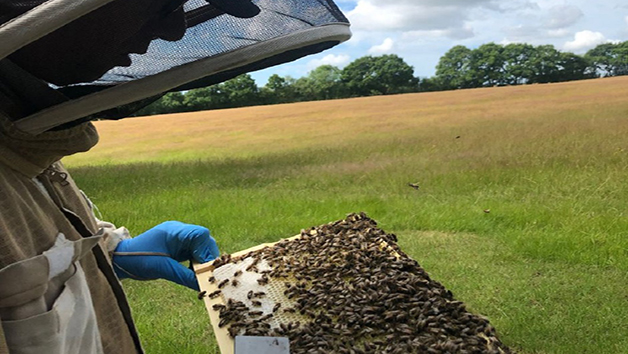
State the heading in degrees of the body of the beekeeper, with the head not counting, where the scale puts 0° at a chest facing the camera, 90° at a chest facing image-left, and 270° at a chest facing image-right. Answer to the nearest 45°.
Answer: approximately 270°
